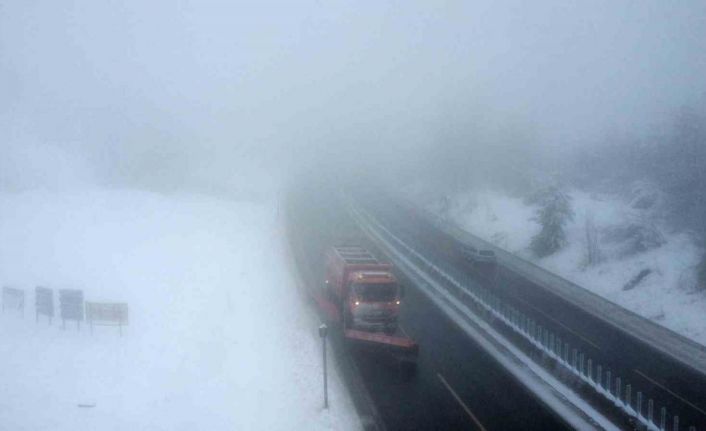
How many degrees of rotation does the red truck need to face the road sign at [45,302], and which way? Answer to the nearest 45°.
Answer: approximately 90° to its right

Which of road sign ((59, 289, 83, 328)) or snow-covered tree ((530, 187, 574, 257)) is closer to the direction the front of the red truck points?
the road sign

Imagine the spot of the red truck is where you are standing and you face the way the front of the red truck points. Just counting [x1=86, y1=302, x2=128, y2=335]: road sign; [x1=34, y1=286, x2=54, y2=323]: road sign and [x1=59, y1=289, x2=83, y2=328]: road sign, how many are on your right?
3

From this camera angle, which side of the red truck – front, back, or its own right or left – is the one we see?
front

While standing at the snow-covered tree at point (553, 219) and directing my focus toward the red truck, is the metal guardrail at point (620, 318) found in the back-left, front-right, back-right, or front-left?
front-left

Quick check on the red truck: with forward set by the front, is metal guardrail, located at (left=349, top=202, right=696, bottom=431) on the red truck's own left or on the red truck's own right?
on the red truck's own left

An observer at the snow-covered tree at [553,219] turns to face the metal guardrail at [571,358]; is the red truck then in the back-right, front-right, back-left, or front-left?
front-right

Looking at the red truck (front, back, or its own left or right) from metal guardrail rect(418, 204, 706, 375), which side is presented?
left

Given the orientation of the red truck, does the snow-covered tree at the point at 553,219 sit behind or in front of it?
behind

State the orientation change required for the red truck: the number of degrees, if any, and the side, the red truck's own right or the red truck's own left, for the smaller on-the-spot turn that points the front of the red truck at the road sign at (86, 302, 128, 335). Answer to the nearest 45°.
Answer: approximately 90° to the red truck's own right

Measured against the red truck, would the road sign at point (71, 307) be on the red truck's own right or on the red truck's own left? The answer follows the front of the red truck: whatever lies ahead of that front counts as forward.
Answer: on the red truck's own right

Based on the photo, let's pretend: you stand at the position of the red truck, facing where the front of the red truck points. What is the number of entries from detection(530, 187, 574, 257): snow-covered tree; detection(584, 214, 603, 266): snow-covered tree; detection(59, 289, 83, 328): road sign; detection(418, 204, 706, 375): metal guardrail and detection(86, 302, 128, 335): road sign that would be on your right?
2

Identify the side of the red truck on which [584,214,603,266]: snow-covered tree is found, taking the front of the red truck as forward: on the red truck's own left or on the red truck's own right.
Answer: on the red truck's own left

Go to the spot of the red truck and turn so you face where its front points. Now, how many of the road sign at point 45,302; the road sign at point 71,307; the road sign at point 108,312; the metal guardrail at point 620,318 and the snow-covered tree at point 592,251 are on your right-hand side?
3
